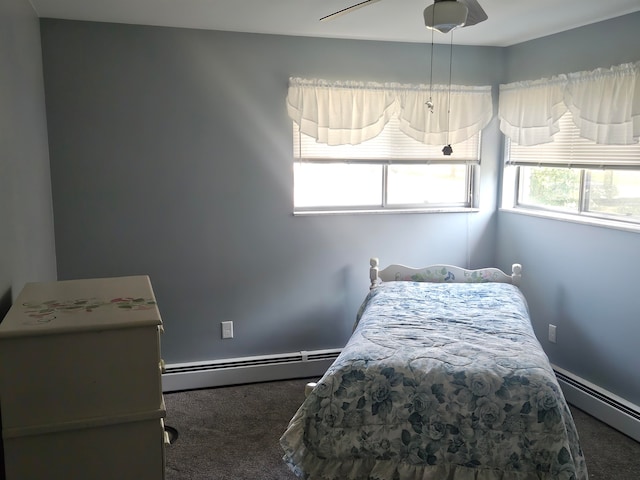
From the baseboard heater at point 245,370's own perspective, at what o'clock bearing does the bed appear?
The bed is roughly at 11 o'clock from the baseboard heater.

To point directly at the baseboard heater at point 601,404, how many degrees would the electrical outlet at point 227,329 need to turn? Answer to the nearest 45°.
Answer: approximately 45° to its left

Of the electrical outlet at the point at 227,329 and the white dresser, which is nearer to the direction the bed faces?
the white dresser

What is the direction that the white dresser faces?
to the viewer's right

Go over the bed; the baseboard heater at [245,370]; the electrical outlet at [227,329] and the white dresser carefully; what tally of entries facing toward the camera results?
3

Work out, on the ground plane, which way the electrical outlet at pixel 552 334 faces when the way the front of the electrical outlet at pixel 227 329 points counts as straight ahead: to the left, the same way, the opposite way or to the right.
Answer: to the right
